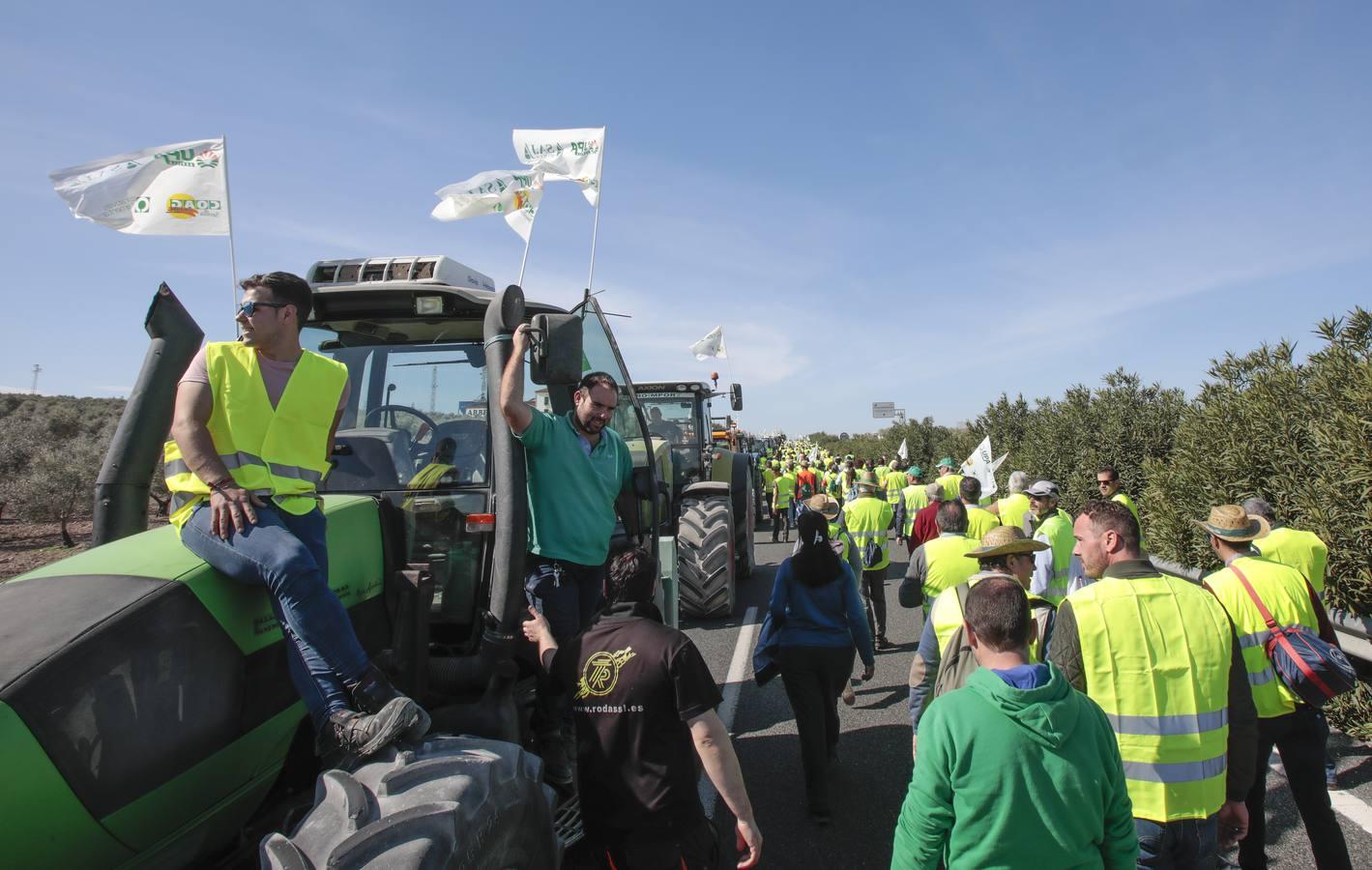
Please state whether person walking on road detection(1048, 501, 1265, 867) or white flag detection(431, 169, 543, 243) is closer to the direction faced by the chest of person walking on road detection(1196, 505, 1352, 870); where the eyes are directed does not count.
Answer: the white flag

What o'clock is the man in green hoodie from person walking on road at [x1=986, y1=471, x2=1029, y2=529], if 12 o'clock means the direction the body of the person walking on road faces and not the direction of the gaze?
The man in green hoodie is roughly at 6 o'clock from the person walking on road.

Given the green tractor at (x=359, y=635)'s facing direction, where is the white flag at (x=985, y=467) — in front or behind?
behind

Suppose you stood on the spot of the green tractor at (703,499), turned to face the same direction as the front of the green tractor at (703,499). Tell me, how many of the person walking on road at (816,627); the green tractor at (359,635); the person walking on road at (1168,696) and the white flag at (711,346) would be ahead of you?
3

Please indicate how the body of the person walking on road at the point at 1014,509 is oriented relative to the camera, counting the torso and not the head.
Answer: away from the camera

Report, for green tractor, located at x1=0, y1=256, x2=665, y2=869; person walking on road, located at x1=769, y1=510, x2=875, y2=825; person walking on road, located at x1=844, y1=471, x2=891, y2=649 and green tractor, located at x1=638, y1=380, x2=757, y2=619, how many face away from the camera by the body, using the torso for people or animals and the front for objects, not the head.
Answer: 2

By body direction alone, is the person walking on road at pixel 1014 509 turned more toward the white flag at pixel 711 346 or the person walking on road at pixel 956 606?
the white flag

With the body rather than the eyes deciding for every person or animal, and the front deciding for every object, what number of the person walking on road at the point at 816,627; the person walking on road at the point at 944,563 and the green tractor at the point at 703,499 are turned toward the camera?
1

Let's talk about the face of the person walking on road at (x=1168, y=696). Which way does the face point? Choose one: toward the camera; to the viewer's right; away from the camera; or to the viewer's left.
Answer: to the viewer's left

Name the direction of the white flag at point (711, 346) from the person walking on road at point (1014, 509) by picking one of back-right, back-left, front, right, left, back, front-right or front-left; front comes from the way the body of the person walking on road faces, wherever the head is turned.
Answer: front-left

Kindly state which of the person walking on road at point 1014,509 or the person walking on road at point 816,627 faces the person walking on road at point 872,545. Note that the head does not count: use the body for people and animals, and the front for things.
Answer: the person walking on road at point 816,627

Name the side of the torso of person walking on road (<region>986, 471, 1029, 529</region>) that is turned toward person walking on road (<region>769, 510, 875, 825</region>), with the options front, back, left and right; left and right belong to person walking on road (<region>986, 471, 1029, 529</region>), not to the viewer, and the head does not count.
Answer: back

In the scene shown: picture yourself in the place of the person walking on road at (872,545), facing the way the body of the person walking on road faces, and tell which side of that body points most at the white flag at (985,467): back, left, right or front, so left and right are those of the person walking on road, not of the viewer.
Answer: front

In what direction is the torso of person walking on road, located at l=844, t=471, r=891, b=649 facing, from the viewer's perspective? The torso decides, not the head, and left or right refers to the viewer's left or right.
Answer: facing away from the viewer
